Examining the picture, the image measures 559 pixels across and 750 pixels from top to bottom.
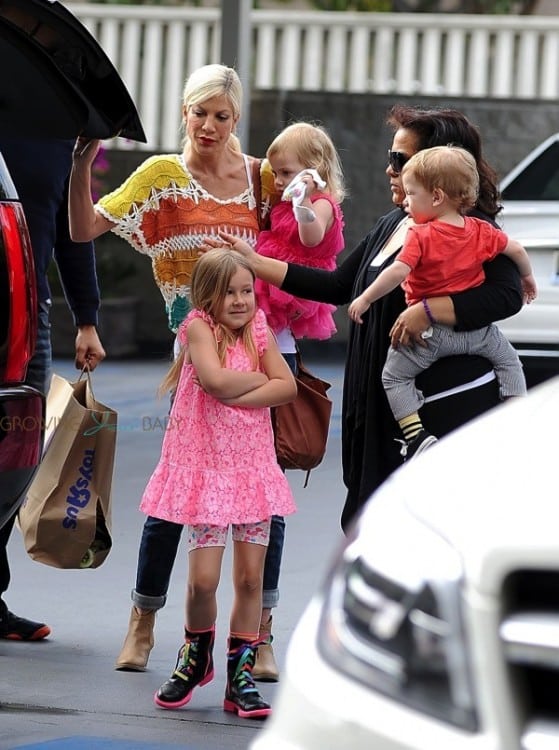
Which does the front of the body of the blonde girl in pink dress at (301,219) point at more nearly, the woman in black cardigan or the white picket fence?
the woman in black cardigan

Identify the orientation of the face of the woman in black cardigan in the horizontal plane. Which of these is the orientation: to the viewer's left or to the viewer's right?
to the viewer's left

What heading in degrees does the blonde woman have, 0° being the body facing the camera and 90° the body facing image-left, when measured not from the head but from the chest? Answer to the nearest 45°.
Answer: approximately 0°

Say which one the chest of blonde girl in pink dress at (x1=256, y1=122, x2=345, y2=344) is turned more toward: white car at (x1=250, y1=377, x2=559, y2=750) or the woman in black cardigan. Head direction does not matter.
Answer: the white car

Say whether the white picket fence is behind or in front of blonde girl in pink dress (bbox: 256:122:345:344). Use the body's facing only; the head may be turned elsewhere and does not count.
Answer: behind

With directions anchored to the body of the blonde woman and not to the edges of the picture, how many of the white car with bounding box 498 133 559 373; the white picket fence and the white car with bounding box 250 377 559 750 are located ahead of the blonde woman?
1

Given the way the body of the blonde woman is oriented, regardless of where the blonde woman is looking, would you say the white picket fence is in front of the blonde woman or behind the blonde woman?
behind

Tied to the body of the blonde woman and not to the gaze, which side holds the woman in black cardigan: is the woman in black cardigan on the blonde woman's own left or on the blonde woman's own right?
on the blonde woman's own left

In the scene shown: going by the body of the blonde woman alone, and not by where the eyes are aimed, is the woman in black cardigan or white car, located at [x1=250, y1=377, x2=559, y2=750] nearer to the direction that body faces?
the white car
